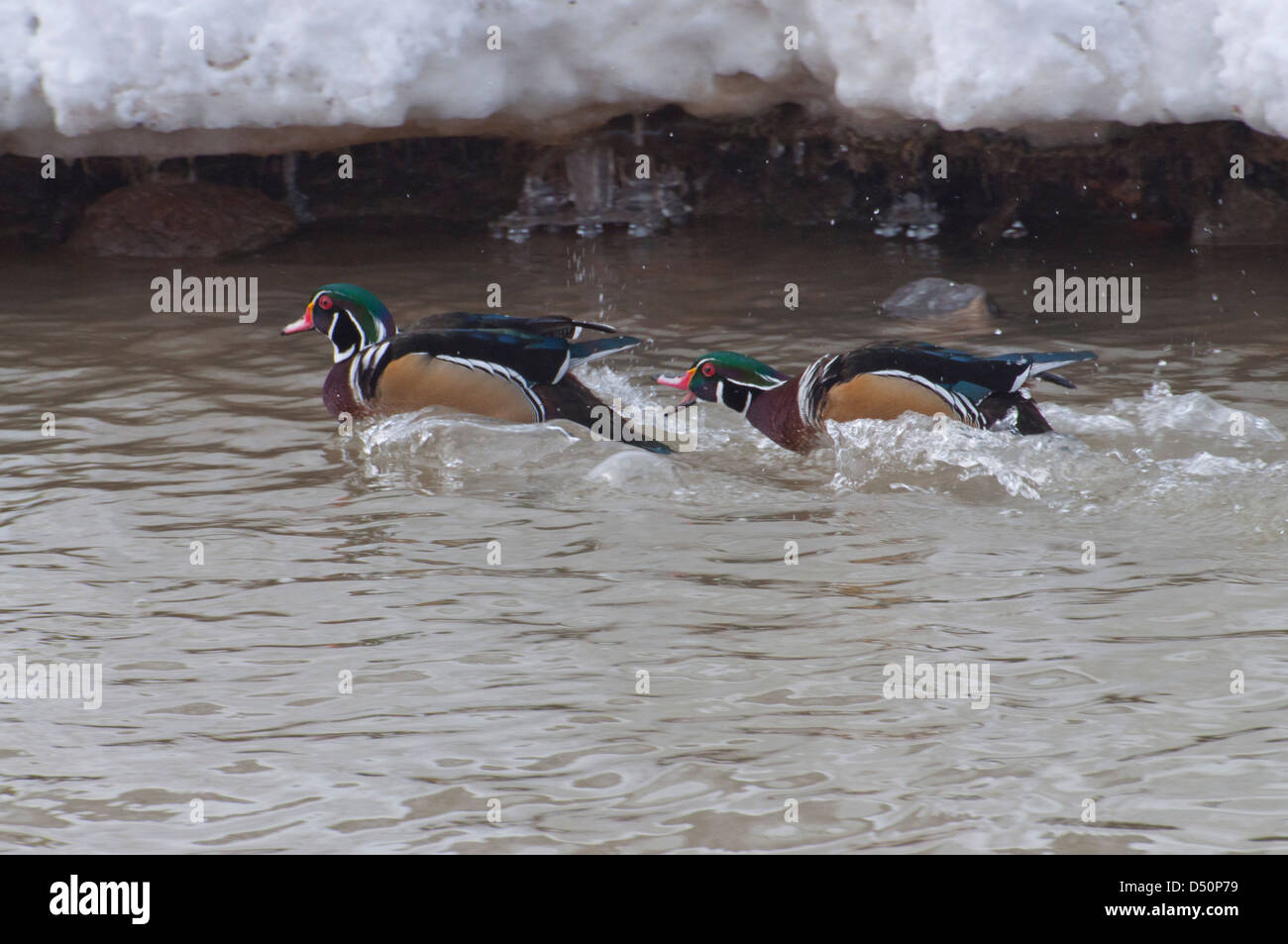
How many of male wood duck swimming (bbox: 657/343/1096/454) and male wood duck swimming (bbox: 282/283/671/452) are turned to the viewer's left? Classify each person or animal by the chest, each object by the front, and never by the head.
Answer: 2

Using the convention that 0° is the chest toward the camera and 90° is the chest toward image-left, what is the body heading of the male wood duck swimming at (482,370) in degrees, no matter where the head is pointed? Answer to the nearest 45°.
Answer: approximately 90°

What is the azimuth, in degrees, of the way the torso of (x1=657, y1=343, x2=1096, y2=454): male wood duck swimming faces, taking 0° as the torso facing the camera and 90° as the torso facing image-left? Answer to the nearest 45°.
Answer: approximately 90°

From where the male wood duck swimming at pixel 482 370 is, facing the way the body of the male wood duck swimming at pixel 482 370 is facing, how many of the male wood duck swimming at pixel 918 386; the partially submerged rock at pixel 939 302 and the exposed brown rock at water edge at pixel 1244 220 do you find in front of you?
0

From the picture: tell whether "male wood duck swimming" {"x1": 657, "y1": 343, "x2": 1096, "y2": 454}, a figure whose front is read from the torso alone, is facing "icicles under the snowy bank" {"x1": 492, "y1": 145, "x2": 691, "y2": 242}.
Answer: no

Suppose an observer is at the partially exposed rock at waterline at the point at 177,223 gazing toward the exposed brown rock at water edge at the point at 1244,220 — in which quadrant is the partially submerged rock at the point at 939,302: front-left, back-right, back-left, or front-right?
front-right

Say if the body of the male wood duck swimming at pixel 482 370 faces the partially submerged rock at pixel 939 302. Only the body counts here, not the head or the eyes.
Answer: no

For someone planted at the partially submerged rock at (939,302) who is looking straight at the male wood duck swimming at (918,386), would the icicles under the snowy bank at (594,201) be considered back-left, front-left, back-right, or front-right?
back-right

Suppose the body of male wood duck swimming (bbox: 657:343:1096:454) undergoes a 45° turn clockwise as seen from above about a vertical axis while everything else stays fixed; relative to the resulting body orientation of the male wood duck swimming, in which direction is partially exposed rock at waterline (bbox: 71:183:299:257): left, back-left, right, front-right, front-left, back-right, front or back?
front

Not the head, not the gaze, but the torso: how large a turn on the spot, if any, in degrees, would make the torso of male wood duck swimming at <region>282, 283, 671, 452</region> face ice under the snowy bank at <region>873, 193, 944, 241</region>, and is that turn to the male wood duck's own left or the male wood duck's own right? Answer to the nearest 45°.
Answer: approximately 135° to the male wood duck's own right

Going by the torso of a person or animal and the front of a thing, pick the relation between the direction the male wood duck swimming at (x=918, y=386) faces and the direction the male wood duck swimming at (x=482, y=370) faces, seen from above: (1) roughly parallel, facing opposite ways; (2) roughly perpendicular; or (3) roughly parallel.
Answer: roughly parallel

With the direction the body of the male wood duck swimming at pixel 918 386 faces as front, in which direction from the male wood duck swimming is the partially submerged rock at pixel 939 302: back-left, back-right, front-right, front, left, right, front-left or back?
right

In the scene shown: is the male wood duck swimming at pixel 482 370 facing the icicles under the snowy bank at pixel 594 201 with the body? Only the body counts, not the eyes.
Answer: no

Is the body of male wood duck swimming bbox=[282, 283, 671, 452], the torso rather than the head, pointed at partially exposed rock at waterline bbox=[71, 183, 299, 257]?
no

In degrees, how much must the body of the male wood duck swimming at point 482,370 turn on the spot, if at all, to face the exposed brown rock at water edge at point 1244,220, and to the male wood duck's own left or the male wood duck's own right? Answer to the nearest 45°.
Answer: approximately 135° to the male wood duck's own right

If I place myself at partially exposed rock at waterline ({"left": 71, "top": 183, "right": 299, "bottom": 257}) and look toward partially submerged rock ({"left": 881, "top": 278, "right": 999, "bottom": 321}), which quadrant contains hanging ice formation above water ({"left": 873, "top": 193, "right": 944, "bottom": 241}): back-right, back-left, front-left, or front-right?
front-left
